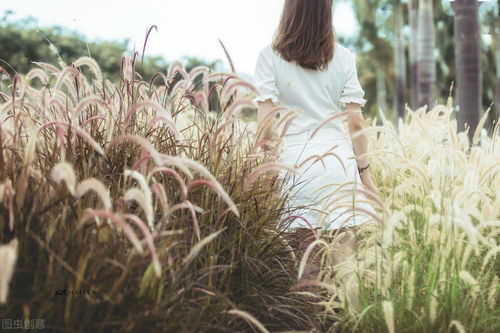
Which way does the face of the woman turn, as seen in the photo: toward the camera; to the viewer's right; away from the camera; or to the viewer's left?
away from the camera

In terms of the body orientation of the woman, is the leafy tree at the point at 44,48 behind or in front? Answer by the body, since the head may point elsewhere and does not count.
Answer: in front

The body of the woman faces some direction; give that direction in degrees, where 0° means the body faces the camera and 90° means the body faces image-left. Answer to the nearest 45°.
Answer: approximately 180°
